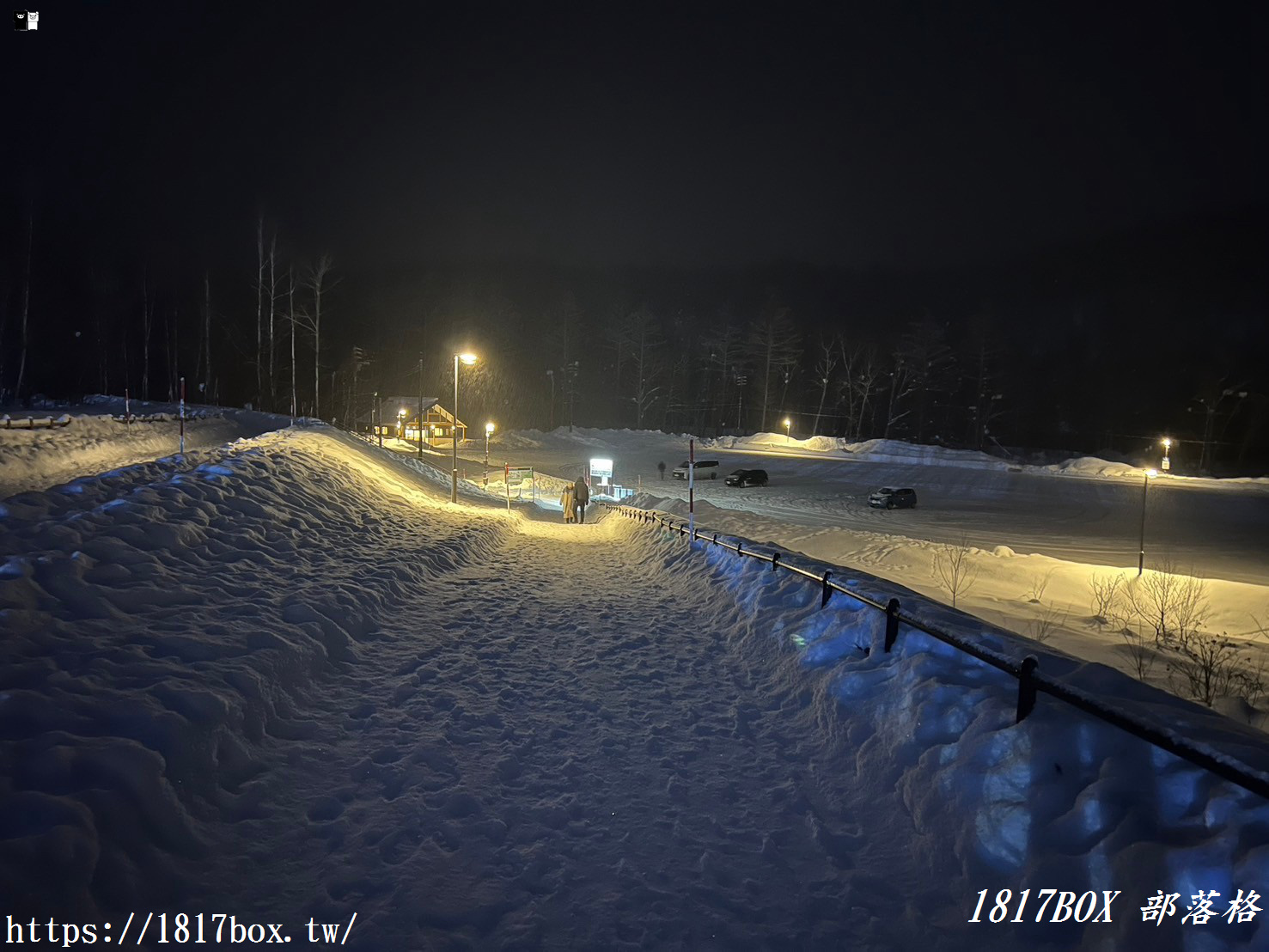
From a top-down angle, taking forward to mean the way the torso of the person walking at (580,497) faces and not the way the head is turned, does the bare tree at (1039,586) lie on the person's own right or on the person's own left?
on the person's own right

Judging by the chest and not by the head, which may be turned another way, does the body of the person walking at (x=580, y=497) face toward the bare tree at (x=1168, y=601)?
no

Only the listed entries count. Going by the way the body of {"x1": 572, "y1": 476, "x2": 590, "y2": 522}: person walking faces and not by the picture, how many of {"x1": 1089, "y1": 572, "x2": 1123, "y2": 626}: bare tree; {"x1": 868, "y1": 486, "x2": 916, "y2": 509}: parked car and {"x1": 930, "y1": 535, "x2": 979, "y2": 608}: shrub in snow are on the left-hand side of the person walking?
0

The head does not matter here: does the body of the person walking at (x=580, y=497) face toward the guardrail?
no

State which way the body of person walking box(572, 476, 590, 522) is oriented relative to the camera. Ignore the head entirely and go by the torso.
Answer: away from the camera

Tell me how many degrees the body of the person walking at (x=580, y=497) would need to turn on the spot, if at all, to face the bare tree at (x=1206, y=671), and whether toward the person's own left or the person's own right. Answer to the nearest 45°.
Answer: approximately 135° to the person's own right

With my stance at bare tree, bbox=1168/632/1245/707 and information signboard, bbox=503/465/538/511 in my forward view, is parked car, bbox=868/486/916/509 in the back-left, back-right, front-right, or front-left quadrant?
front-right

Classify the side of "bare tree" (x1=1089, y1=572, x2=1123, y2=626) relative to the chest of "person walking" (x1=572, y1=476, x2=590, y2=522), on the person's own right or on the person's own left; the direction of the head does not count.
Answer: on the person's own right

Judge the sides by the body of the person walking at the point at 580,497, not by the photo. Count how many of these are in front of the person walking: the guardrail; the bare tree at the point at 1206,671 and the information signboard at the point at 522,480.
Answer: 1

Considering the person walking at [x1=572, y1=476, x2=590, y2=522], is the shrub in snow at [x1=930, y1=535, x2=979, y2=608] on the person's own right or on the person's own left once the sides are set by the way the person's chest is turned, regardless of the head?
on the person's own right

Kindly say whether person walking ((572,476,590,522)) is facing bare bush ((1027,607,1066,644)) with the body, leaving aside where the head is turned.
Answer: no

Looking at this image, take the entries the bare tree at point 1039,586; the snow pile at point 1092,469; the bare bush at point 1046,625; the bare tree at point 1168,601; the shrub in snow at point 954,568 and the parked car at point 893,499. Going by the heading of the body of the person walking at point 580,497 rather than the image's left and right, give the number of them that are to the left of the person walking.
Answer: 0
